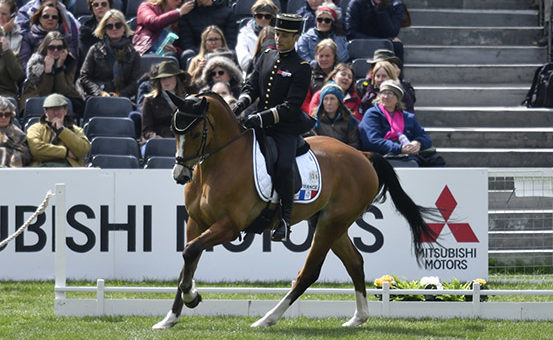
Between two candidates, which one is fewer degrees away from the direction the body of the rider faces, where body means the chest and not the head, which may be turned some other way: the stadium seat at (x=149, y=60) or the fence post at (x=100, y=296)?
the fence post

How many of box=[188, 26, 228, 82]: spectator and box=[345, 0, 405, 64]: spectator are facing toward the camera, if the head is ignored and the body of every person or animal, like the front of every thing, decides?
2

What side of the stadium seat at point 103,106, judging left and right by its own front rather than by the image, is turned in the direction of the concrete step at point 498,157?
left

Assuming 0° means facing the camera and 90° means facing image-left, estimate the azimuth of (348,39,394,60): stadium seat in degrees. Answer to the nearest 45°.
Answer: approximately 0°

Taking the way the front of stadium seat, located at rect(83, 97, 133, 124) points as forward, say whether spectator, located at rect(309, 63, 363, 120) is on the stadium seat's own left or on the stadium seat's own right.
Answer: on the stadium seat's own left

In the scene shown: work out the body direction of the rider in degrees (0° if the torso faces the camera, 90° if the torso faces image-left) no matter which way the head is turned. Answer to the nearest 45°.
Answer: approximately 45°

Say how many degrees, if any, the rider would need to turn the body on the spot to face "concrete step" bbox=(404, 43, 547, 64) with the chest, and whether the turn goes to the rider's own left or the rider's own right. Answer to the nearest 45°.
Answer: approximately 180°
